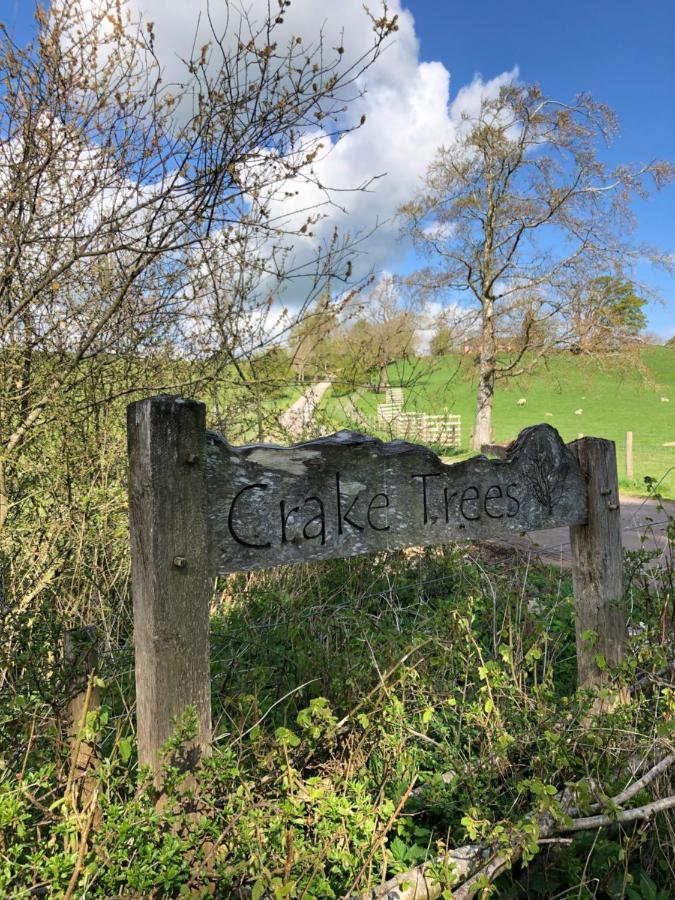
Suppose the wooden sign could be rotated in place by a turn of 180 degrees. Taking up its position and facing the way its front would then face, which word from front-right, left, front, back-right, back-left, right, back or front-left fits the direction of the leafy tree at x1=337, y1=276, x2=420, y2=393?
front-right

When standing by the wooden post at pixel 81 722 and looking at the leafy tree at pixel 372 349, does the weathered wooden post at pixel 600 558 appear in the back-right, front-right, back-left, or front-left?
front-right

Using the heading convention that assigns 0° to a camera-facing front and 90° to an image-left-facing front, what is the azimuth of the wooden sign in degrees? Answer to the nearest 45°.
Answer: approximately 315°

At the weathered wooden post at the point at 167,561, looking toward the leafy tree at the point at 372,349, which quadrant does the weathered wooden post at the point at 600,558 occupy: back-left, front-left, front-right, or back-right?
front-right

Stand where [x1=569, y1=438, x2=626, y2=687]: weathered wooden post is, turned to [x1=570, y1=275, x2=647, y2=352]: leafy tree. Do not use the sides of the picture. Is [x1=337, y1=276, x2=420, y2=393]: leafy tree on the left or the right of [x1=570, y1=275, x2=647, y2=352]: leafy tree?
left
